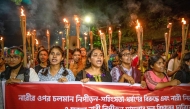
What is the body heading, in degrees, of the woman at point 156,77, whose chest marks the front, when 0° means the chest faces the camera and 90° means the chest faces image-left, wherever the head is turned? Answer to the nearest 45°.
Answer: approximately 315°

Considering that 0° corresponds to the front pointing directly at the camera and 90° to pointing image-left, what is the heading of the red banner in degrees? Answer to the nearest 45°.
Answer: approximately 0°

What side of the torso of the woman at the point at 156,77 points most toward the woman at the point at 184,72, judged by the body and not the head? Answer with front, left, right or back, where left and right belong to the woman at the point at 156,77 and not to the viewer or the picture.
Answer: left

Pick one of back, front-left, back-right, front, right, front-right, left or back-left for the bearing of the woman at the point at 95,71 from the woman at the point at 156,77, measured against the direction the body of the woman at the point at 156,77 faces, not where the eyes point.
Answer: back-right

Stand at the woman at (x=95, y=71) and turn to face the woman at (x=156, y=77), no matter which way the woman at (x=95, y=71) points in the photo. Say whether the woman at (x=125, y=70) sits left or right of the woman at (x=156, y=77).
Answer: left

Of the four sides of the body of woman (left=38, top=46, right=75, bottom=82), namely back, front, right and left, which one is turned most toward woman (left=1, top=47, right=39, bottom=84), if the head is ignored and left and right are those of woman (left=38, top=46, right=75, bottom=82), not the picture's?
right

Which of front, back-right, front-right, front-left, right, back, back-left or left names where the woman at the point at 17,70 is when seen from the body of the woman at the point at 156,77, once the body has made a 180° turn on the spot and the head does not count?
front-left
